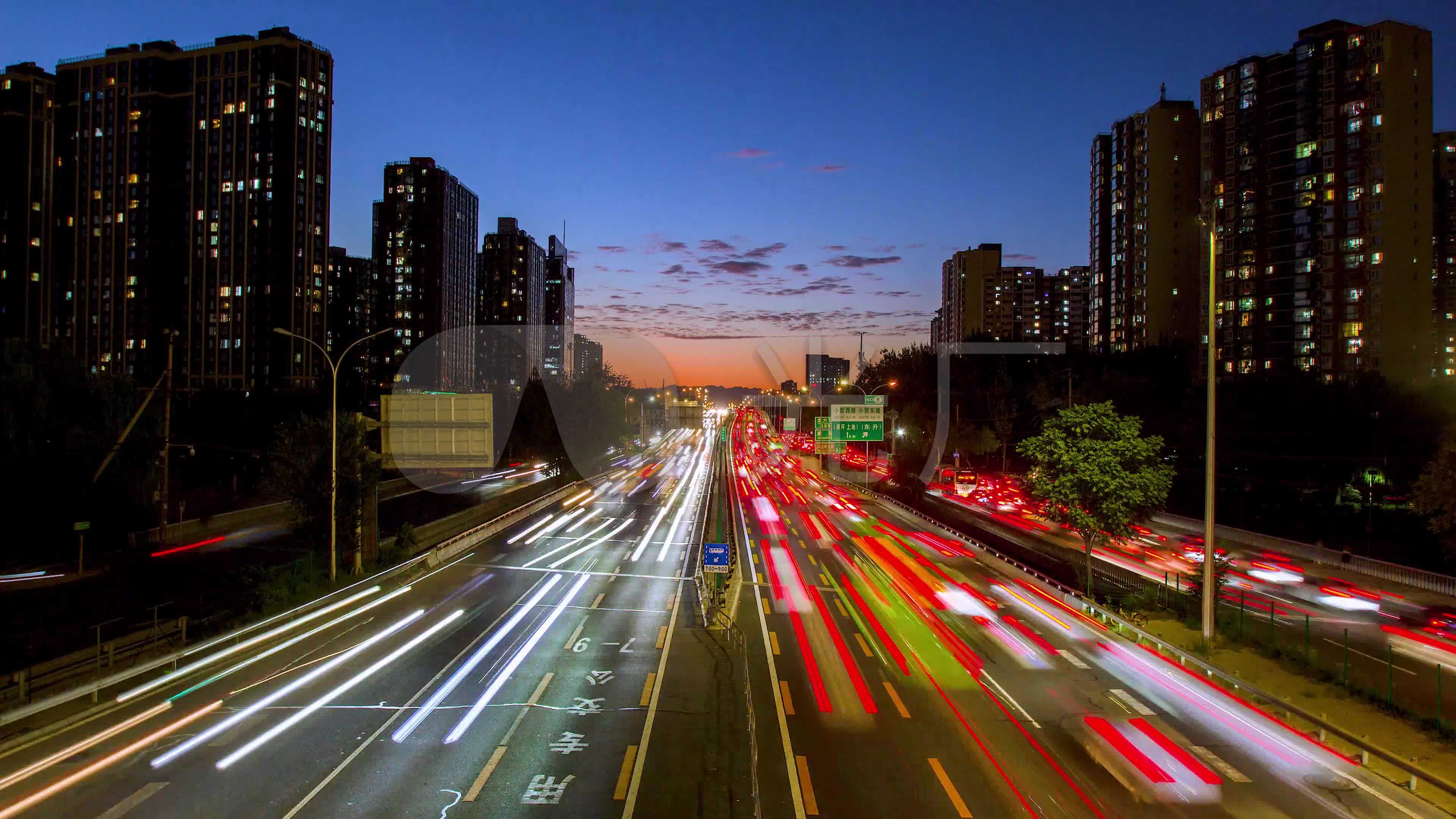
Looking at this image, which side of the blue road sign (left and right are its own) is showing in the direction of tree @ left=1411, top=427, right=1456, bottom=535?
left

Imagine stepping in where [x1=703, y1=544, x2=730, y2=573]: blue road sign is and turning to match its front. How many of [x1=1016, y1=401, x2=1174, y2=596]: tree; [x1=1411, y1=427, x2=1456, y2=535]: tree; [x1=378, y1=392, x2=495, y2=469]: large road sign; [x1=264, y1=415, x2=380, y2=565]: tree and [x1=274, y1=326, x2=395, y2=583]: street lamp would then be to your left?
2

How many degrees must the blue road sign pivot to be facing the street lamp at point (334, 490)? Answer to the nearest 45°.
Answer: approximately 90° to its right

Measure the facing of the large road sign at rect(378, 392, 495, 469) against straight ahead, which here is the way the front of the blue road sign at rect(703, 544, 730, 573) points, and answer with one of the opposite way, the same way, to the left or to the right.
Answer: the opposite way

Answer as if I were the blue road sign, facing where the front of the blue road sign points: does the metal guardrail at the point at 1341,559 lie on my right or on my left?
on my left

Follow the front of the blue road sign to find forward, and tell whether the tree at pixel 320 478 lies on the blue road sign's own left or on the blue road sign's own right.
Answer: on the blue road sign's own right

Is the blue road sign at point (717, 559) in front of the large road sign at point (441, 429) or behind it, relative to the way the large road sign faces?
behind

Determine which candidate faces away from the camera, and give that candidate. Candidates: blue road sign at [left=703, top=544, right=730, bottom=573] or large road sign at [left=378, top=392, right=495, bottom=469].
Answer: the large road sign

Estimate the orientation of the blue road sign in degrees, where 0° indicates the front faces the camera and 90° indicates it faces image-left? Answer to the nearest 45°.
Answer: approximately 0°

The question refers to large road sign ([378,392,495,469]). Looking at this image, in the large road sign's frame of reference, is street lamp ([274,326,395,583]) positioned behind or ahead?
behind

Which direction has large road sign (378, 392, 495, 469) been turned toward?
away from the camera

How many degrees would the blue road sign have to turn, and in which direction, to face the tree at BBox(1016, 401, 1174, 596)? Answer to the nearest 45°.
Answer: approximately 90° to its left

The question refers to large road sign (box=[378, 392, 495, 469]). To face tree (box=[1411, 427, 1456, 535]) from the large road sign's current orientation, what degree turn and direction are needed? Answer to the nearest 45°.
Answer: approximately 135° to its right

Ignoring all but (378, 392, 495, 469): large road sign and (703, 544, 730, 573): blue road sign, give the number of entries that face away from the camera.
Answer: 1
